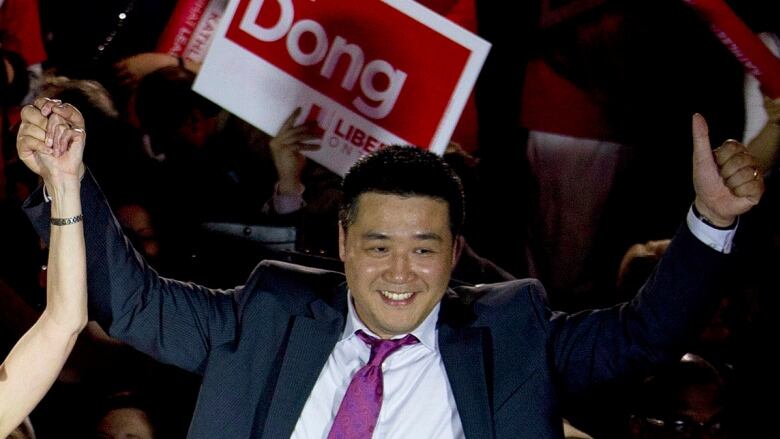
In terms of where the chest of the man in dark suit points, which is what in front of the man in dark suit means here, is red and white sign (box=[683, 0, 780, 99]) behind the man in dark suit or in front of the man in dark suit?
behind

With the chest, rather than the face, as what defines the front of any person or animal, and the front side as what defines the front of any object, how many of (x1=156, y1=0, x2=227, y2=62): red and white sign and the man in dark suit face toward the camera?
2

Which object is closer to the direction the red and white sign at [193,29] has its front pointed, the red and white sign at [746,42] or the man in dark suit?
the man in dark suit

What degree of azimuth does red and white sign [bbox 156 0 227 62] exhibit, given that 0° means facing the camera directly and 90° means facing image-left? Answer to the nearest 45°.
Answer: approximately 0°

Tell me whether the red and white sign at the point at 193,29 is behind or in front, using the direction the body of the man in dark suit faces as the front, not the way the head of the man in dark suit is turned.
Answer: behind

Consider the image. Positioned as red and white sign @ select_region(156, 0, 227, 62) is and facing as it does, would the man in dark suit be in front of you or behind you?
in front

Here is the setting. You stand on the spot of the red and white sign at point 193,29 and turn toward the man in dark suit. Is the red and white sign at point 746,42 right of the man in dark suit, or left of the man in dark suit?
left

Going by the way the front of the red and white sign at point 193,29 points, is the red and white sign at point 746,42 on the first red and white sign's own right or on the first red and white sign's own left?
on the first red and white sign's own left

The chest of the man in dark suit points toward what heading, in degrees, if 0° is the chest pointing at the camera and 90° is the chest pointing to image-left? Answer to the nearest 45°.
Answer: approximately 0°
